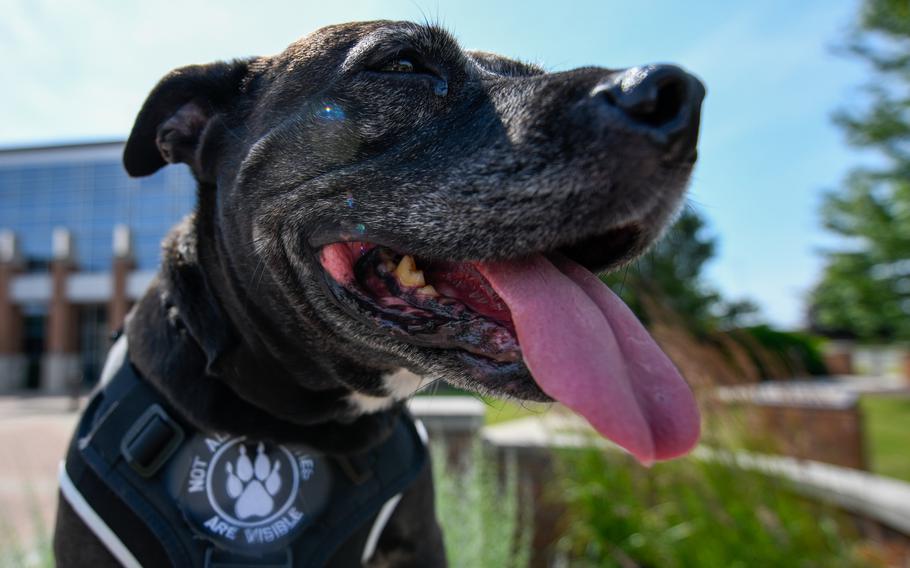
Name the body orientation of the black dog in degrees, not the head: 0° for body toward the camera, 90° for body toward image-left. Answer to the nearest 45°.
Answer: approximately 315°

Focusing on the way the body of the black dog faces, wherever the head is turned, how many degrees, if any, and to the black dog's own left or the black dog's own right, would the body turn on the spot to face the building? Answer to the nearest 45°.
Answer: approximately 180°

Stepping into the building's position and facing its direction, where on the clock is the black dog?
The black dog is roughly at 12 o'clock from the building.

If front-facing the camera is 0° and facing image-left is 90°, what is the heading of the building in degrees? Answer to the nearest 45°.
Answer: approximately 0°
